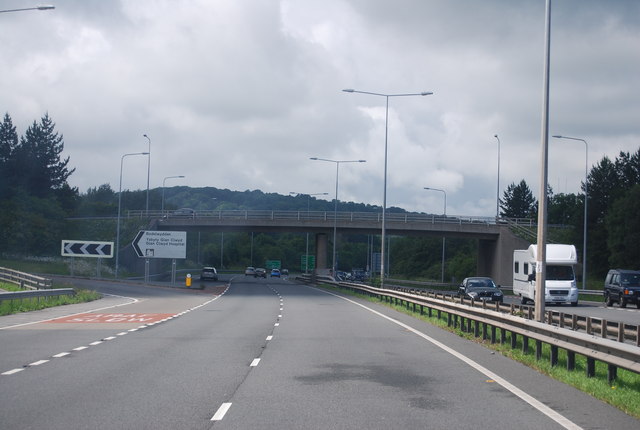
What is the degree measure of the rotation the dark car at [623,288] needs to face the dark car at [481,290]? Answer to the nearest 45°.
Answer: approximately 90° to its right

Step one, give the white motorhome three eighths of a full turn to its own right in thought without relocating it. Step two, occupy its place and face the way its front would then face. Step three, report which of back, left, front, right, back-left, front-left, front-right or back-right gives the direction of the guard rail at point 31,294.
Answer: front-left

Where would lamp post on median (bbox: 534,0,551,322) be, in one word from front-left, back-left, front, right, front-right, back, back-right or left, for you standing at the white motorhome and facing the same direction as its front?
front-right

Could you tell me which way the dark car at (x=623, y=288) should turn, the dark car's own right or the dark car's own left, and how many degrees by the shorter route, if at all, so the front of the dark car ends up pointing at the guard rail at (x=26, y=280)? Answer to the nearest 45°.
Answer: approximately 90° to the dark car's own right

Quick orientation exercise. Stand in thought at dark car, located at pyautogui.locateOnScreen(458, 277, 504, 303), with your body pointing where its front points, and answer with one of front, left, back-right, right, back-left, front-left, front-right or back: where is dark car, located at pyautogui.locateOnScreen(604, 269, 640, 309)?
left

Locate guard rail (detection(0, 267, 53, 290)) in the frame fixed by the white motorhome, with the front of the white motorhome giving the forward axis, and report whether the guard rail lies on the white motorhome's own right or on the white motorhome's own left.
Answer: on the white motorhome's own right

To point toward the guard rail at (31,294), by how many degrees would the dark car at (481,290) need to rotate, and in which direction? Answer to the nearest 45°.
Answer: approximately 90° to its right

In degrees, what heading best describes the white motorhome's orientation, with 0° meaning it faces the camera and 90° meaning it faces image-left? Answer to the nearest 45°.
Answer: approximately 315°

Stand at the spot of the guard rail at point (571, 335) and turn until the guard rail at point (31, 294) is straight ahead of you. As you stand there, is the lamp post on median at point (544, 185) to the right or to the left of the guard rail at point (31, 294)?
right

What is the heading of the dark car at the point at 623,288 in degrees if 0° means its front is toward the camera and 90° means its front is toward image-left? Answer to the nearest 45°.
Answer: approximately 315°
